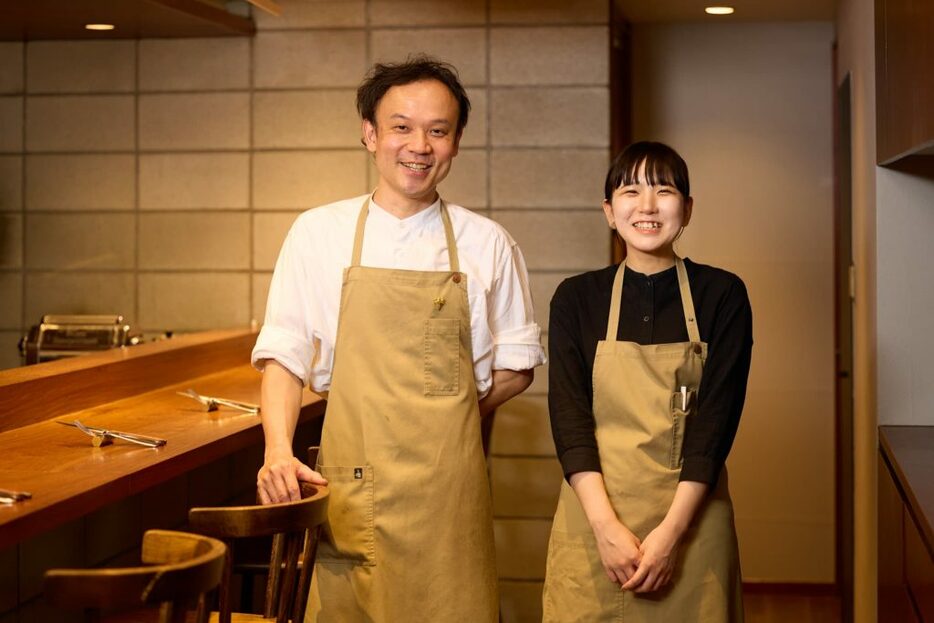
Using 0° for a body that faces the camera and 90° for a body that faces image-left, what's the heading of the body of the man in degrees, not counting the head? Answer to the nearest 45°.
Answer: approximately 0°

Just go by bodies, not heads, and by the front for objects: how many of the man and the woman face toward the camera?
2

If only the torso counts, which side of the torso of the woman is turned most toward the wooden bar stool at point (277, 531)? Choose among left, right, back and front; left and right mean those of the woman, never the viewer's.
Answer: right

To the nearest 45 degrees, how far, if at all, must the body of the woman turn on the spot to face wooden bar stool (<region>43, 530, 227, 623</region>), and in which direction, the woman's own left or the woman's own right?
approximately 45° to the woman's own right

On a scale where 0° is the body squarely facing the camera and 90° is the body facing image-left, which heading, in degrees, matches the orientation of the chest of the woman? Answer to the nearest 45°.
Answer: approximately 0°
